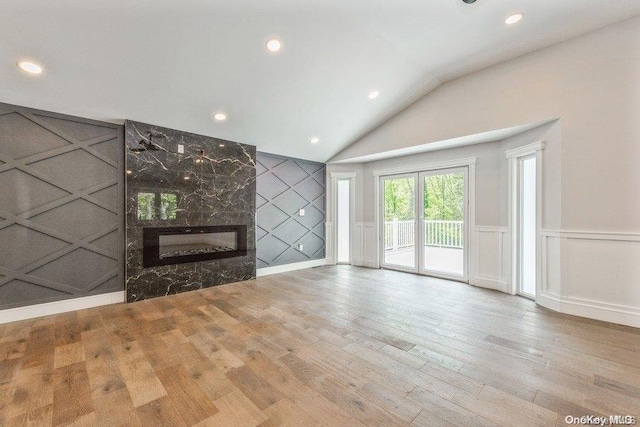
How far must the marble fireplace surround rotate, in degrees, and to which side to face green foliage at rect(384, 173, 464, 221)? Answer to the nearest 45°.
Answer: approximately 45° to its left

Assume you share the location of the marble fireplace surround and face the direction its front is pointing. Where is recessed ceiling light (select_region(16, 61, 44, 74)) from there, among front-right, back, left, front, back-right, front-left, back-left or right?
right

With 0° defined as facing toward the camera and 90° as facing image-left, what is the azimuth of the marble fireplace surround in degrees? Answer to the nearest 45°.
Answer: approximately 315°

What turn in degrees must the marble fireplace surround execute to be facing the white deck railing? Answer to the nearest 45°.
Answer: approximately 45° to its left

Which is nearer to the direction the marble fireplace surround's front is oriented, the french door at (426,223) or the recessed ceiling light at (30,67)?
the french door

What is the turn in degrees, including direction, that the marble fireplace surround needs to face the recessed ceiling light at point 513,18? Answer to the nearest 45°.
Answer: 0° — it already faces it
